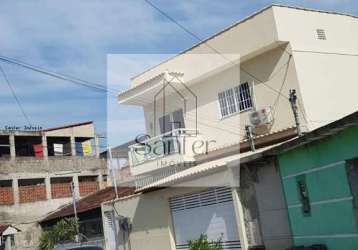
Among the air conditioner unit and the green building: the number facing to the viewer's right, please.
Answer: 0

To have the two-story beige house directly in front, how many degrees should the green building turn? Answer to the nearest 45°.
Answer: approximately 90° to its right

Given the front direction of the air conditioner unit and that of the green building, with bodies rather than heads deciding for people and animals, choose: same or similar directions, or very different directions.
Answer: same or similar directions

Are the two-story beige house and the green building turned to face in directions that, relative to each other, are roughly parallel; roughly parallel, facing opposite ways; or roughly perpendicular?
roughly parallel

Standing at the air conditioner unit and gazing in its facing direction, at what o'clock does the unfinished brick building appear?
The unfinished brick building is roughly at 3 o'clock from the air conditioner unit.

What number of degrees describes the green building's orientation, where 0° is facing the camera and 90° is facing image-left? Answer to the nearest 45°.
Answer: approximately 45°

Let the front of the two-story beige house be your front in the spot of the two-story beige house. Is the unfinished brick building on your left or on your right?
on your right

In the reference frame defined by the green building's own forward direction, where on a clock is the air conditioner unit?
The air conditioner unit is roughly at 4 o'clock from the green building.

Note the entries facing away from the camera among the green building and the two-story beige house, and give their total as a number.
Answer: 0

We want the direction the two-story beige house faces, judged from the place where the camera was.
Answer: facing the viewer and to the left of the viewer

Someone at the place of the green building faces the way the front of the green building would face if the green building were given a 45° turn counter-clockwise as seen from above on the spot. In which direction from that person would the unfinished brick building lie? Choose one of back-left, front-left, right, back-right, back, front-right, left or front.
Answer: back-right

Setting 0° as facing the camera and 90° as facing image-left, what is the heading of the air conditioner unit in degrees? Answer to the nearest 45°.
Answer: approximately 45°
